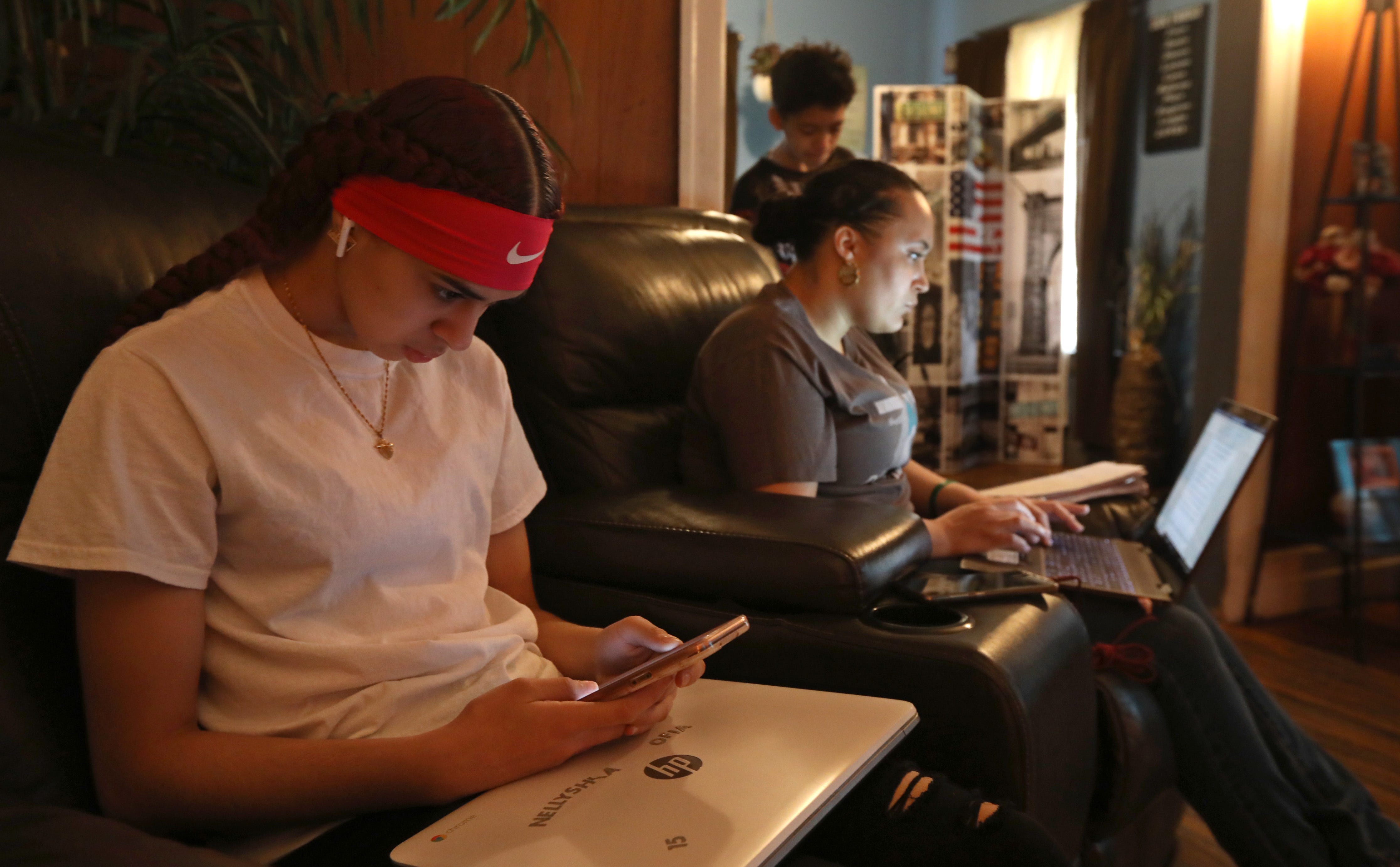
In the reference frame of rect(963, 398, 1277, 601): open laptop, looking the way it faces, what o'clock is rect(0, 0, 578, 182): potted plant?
The potted plant is roughly at 11 o'clock from the open laptop.

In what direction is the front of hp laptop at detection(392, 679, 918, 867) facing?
to the viewer's left

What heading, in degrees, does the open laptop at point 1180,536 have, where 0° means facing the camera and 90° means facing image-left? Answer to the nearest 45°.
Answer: approximately 90°

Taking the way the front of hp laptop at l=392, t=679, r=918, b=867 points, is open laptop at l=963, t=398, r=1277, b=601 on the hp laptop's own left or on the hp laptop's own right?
on the hp laptop's own right

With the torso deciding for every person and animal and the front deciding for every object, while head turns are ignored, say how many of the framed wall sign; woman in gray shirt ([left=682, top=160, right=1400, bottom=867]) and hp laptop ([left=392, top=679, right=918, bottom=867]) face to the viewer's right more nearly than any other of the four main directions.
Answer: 1

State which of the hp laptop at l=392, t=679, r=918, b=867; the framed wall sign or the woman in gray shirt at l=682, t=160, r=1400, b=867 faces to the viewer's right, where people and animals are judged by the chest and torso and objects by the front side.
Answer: the woman in gray shirt

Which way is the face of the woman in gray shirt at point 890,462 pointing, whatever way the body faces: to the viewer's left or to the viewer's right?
to the viewer's right

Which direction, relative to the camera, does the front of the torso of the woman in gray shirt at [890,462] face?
to the viewer's right

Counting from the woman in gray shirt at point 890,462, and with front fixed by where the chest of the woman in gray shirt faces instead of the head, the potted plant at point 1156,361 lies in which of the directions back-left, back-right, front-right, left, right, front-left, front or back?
left

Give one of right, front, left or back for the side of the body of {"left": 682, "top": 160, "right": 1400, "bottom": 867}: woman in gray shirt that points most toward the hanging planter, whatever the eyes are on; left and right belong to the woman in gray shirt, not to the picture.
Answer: left

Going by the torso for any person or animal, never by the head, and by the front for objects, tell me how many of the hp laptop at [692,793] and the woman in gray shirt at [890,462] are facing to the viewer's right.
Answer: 1

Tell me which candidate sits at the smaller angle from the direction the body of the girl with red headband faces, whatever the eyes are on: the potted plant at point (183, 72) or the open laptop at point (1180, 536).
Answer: the open laptop
